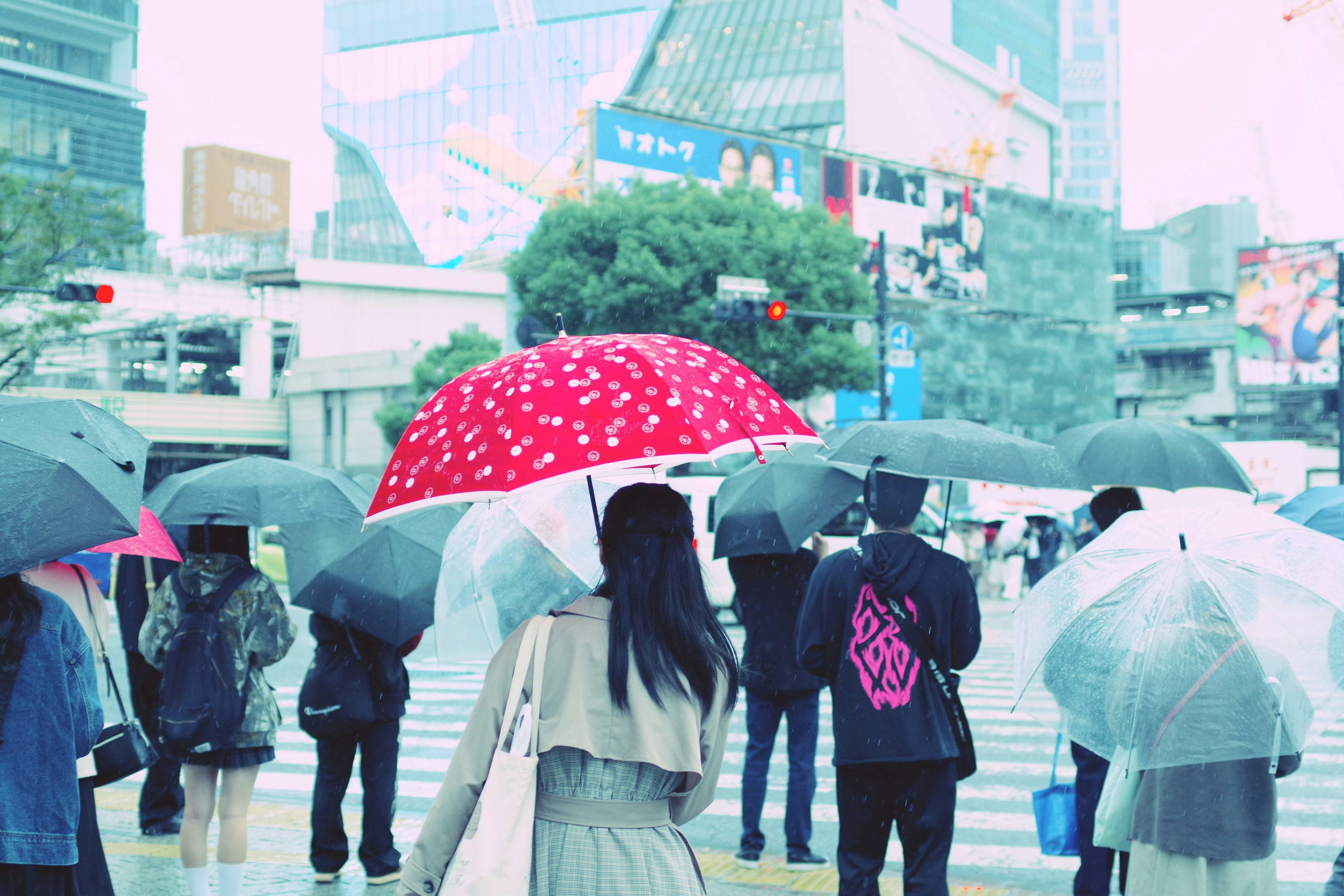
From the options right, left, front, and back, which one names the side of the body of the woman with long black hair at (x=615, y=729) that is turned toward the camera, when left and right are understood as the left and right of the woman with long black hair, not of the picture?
back

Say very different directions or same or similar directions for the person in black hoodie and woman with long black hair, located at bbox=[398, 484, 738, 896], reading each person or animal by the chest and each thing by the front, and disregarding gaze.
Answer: same or similar directions

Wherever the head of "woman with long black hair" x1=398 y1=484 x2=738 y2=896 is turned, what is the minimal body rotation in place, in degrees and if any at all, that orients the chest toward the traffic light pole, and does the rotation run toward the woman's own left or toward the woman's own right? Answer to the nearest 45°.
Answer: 0° — they already face it

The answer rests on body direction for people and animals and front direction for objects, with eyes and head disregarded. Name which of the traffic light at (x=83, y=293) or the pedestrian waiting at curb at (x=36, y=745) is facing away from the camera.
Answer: the pedestrian waiting at curb

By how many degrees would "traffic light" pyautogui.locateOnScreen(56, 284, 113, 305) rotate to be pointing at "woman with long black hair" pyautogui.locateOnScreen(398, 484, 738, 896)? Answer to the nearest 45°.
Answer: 0° — it already faces them

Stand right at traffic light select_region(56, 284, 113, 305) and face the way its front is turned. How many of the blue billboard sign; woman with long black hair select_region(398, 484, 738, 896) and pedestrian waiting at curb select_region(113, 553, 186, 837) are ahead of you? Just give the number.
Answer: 2

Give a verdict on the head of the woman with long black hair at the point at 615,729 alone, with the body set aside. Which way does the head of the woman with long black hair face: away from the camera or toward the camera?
away from the camera

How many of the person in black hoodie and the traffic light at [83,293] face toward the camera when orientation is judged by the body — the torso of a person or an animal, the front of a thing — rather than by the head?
1

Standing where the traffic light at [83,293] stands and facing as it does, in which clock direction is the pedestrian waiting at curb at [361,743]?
The pedestrian waiting at curb is roughly at 12 o'clock from the traffic light.

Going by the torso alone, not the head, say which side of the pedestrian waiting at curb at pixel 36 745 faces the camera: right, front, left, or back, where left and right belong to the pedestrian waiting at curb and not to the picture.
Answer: back

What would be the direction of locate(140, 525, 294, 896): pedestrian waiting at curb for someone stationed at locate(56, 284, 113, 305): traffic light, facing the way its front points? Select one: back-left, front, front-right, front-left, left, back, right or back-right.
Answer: front

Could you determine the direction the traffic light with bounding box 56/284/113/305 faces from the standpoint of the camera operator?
facing the viewer

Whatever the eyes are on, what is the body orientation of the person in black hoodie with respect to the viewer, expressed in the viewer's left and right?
facing away from the viewer

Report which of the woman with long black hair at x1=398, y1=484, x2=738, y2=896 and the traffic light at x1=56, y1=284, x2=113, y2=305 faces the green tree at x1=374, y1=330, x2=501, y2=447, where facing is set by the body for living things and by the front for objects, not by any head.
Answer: the woman with long black hair
